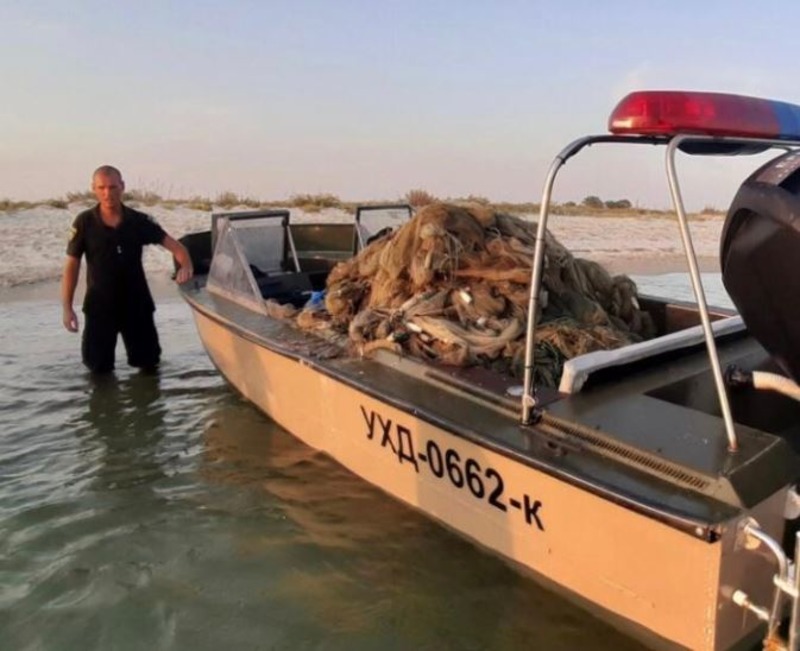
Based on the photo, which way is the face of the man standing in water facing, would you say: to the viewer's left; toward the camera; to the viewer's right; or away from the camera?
toward the camera

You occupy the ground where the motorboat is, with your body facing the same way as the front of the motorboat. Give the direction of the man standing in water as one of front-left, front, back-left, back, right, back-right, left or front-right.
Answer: front

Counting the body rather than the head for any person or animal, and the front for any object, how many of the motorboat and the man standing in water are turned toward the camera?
1

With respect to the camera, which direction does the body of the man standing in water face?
toward the camera

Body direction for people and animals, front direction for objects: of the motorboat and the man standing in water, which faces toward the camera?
the man standing in water

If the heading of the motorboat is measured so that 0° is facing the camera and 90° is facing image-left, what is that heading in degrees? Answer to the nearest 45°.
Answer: approximately 135°

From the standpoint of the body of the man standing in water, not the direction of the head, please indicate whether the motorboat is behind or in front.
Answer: in front

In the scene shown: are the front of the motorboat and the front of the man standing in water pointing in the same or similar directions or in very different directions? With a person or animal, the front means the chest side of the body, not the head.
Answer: very different directions
